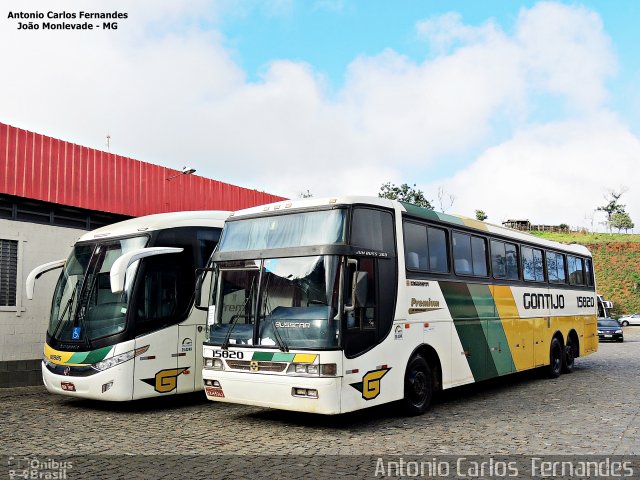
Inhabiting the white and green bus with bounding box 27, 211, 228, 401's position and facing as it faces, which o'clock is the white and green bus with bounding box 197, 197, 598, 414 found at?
the white and green bus with bounding box 197, 197, 598, 414 is roughly at 9 o'clock from the white and green bus with bounding box 27, 211, 228, 401.

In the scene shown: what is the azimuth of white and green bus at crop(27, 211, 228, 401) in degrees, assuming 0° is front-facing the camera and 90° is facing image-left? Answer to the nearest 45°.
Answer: approximately 45°

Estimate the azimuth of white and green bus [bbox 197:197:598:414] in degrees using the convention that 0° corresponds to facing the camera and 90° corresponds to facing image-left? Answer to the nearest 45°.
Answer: approximately 45°

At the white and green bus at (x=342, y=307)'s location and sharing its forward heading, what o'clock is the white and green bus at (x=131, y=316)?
the white and green bus at (x=131, y=316) is roughly at 2 o'clock from the white and green bus at (x=342, y=307).

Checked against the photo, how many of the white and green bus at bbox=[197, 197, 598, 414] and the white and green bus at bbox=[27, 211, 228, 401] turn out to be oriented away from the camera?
0
